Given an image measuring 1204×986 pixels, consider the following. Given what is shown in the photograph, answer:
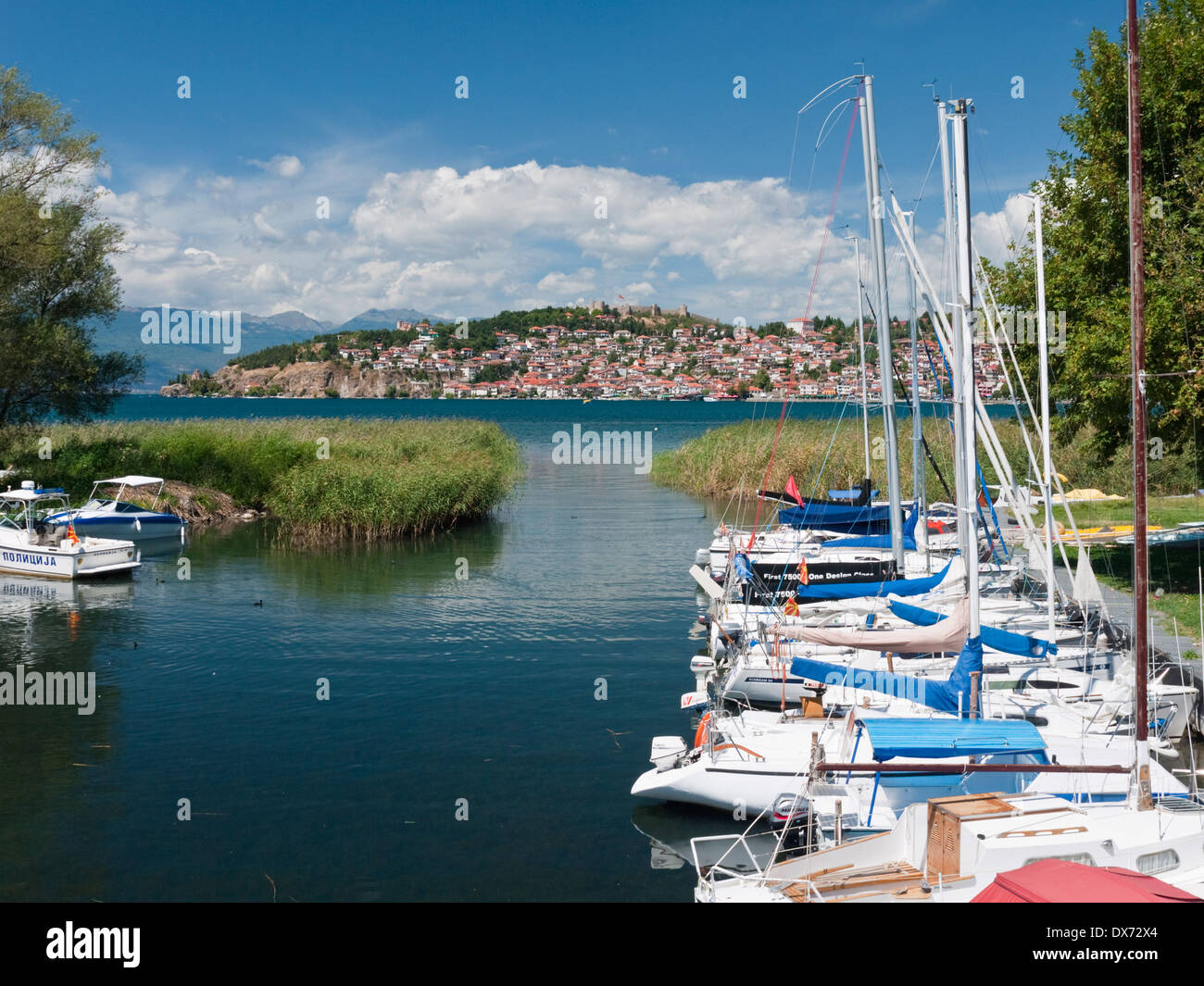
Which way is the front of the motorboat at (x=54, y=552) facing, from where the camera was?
facing away from the viewer and to the left of the viewer

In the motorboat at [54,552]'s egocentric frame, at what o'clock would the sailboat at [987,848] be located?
The sailboat is roughly at 7 o'clock from the motorboat.

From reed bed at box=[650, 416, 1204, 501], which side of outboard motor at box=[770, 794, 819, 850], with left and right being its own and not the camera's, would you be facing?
left

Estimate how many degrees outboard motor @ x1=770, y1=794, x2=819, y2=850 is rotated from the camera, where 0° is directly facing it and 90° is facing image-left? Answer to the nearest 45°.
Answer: approximately 270°

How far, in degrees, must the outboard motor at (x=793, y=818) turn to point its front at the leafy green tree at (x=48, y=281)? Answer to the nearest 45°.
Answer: approximately 135° to its left

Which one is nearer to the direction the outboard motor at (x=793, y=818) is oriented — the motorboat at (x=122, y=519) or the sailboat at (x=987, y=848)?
the sailboat

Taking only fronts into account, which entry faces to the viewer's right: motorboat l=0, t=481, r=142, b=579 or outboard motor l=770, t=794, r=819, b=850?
the outboard motor

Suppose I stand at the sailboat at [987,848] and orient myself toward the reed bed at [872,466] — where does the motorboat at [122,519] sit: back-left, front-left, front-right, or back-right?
front-left

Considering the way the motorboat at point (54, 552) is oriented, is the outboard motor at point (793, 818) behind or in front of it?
behind

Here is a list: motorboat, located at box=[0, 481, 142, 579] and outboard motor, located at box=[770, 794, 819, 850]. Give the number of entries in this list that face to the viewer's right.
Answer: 1

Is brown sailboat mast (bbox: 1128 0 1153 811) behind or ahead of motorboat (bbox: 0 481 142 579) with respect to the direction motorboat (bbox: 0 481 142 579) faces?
behind

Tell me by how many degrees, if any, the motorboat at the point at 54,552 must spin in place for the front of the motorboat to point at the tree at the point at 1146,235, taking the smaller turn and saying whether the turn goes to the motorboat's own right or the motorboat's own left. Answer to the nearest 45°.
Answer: approximately 180°

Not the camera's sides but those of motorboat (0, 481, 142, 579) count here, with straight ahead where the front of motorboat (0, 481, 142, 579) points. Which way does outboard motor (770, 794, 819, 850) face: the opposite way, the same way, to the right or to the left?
the opposite way

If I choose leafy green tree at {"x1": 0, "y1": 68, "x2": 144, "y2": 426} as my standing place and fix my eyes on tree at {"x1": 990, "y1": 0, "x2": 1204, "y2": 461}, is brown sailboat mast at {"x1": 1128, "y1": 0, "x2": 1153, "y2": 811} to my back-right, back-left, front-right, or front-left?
front-right
